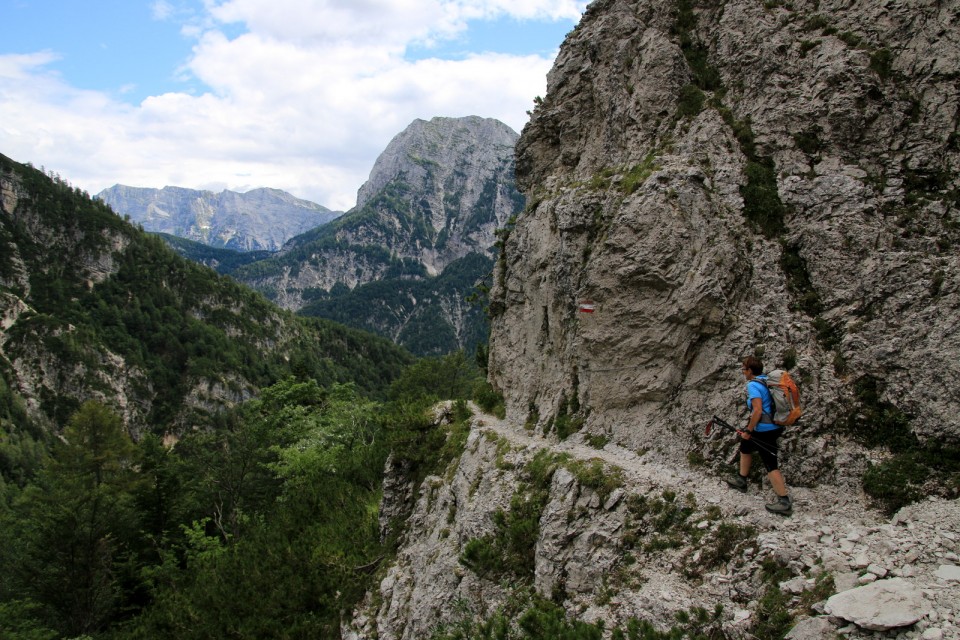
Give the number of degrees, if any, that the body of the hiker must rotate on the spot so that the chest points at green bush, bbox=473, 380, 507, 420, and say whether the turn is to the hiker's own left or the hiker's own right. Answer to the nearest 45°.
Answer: approximately 45° to the hiker's own right

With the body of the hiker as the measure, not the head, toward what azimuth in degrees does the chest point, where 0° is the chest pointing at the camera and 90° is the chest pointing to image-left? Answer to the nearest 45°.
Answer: approximately 90°

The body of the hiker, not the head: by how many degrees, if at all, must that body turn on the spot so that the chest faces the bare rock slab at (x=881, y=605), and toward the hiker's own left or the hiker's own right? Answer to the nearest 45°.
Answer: approximately 90° to the hiker's own left
